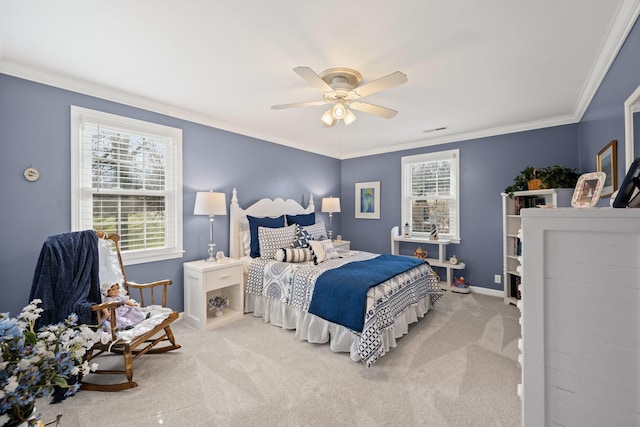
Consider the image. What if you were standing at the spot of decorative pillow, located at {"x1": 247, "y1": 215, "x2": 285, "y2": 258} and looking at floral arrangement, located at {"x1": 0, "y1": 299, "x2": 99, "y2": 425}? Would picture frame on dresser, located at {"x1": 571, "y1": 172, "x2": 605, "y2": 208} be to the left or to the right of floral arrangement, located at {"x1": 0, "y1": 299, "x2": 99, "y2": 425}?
left

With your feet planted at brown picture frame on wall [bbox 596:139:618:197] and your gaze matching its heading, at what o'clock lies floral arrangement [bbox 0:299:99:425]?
The floral arrangement is roughly at 11 o'clock from the brown picture frame on wall.

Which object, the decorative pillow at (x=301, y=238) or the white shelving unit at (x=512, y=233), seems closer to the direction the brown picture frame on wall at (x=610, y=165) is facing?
the decorative pillow

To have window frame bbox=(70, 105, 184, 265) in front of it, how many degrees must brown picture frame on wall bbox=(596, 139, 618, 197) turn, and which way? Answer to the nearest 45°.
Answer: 0° — it already faces it

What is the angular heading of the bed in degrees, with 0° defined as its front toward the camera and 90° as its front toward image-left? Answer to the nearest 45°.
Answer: approximately 315°

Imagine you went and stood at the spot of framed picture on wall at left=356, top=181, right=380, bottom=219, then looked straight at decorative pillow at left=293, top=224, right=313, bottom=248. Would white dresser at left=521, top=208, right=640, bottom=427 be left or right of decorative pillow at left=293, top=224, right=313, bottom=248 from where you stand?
left

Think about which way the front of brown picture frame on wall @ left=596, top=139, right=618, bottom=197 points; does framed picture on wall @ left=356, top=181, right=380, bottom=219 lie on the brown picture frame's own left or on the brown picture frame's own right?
on the brown picture frame's own right
